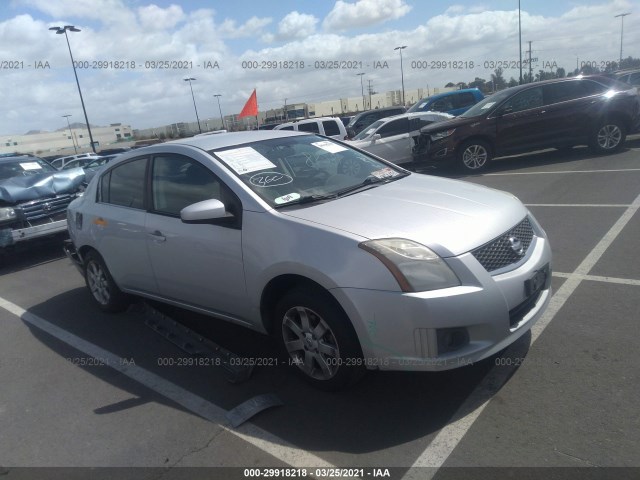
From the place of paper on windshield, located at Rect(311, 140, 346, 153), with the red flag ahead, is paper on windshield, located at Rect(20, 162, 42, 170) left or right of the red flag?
left

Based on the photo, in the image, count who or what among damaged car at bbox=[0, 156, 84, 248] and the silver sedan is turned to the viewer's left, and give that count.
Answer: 0

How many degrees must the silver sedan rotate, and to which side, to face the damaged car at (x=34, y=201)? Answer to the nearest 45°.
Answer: approximately 180°

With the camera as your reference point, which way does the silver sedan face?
facing the viewer and to the right of the viewer

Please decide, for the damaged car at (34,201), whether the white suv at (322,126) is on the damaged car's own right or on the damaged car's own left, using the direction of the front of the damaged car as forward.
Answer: on the damaged car's own left

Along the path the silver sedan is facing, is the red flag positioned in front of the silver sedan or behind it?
behind

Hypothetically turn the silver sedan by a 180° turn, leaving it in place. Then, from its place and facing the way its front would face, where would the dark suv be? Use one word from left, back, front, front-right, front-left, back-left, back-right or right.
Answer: right

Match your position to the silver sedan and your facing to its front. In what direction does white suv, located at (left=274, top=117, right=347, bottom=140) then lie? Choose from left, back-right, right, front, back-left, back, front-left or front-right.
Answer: back-left

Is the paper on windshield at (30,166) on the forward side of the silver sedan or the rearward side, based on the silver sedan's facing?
on the rearward side

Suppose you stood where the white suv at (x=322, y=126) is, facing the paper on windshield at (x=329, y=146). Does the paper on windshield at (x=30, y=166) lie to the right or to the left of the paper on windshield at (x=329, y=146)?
right
